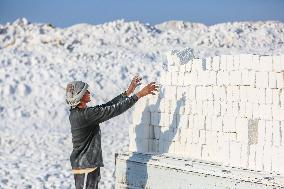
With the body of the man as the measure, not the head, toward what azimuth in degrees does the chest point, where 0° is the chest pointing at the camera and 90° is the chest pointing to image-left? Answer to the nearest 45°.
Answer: approximately 270°

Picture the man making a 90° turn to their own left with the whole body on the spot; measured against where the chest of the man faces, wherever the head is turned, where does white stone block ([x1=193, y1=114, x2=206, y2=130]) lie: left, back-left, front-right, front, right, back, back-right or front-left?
front-right

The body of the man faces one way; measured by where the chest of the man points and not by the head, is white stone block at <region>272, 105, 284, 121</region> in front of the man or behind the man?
in front

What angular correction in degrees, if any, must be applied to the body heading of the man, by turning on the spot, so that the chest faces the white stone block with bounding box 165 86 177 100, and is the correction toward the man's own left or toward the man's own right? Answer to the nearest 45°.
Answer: approximately 45° to the man's own left

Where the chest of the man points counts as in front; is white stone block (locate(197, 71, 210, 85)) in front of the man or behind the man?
in front

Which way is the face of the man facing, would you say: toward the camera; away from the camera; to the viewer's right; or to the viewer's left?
to the viewer's right

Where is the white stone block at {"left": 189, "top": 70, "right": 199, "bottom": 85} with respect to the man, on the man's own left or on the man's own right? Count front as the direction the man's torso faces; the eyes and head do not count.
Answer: on the man's own left

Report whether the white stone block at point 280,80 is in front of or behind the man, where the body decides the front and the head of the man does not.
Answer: in front

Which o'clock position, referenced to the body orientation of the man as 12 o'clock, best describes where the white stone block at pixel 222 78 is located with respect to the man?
The white stone block is roughly at 11 o'clock from the man.
